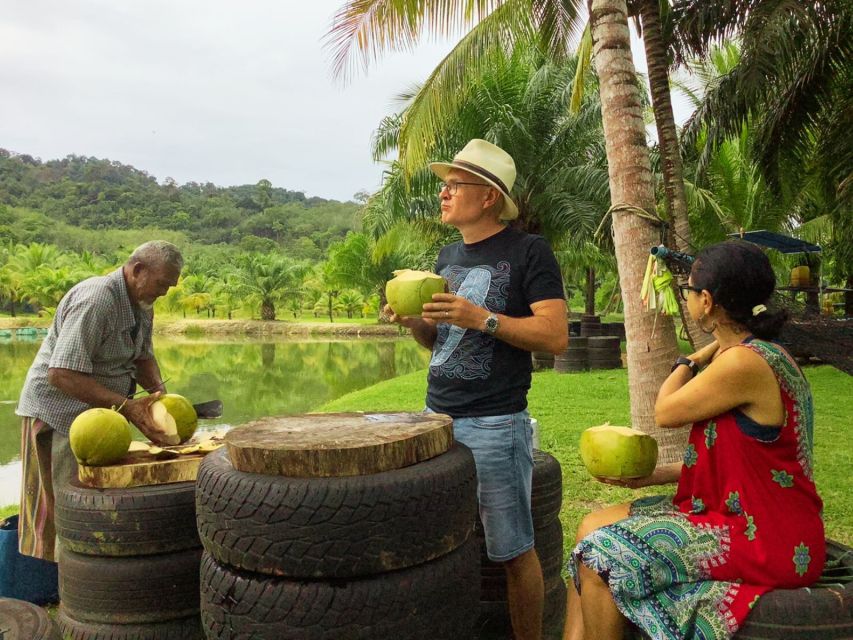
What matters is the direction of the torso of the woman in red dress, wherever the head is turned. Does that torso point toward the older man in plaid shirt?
yes

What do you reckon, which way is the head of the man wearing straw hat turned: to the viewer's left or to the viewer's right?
to the viewer's left

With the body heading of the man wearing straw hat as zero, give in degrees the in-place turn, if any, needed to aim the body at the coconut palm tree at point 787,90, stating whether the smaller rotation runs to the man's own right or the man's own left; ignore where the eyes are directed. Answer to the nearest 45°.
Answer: approximately 180°

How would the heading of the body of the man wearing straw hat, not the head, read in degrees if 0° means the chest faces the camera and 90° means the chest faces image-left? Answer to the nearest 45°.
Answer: approximately 45°

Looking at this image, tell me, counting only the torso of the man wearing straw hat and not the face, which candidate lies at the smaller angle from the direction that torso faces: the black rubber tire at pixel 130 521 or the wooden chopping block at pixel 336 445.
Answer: the wooden chopping block

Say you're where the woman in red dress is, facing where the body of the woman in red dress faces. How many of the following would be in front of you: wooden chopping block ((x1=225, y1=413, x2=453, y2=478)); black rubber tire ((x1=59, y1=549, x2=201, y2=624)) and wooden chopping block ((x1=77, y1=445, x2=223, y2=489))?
3

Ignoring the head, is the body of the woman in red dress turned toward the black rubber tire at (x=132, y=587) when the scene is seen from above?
yes

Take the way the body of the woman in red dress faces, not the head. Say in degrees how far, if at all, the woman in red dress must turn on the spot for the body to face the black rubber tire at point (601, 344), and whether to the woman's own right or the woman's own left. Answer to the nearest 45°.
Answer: approximately 90° to the woman's own right

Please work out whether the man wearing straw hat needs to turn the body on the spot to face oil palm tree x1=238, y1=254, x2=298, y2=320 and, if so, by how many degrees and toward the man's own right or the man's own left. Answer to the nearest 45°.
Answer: approximately 135° to the man's own right

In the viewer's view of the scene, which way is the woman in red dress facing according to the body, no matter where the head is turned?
to the viewer's left
